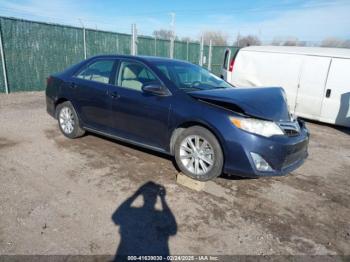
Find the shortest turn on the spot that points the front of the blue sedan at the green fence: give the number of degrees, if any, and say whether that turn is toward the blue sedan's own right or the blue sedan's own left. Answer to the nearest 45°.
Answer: approximately 180°

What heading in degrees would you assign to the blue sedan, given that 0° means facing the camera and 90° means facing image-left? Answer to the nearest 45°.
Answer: approximately 315°
